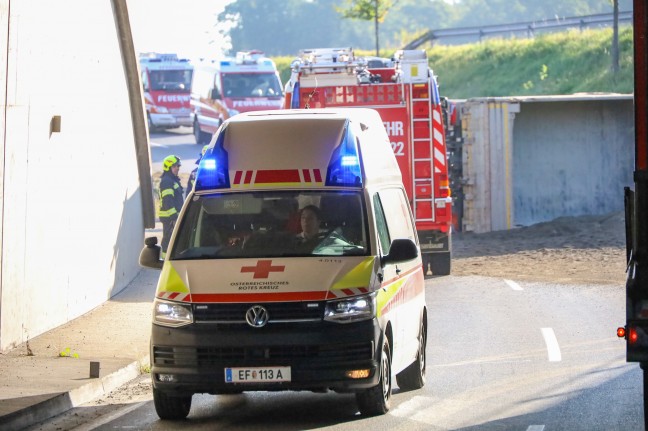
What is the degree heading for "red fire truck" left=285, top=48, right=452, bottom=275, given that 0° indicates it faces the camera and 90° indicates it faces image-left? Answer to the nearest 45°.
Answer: approximately 180°

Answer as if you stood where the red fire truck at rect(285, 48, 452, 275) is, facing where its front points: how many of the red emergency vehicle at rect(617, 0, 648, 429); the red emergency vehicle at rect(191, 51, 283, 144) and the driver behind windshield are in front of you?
1

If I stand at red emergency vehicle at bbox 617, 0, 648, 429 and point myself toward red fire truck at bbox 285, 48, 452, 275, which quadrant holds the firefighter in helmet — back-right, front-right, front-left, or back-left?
front-left

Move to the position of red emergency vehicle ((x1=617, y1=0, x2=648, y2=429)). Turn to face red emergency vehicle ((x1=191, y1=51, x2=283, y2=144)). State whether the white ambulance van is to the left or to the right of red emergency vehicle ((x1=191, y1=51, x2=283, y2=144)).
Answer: left

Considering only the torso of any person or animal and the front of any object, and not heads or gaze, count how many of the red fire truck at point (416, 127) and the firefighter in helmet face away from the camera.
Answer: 1

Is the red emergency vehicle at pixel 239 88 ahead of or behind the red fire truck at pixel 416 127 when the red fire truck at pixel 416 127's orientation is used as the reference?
ahead

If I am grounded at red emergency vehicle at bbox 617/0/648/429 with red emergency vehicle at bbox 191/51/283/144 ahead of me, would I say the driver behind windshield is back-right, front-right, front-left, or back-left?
front-left

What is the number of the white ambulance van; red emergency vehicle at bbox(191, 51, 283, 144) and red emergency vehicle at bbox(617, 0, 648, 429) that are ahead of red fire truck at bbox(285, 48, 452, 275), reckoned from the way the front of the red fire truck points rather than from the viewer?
1

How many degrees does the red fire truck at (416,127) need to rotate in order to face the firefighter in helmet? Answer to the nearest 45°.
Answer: approximately 90° to its left

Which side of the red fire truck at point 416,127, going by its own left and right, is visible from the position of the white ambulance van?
back

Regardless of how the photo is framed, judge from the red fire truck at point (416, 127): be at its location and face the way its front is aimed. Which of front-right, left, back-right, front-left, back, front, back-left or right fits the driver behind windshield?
back

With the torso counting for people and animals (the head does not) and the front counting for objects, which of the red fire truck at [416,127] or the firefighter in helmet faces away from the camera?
the red fire truck
